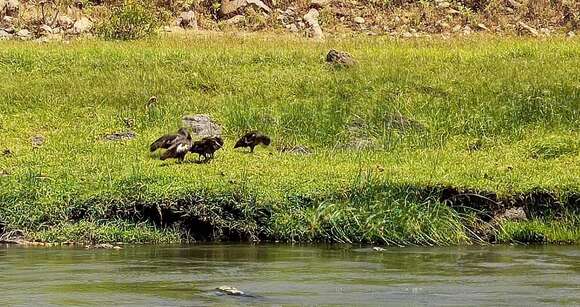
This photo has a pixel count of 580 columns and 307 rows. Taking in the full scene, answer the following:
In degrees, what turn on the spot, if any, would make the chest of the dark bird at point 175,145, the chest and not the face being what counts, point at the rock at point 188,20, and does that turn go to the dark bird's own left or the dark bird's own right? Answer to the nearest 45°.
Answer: approximately 90° to the dark bird's own left

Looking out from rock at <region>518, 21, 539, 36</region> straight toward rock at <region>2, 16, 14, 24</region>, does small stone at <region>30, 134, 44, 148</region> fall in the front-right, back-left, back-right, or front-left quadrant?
front-left

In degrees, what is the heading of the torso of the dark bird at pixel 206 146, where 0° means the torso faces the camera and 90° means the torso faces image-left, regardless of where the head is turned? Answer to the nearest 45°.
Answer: approximately 270°

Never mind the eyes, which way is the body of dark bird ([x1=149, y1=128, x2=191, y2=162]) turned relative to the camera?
to the viewer's right

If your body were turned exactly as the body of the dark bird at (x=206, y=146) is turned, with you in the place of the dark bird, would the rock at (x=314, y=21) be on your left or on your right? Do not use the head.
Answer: on your left

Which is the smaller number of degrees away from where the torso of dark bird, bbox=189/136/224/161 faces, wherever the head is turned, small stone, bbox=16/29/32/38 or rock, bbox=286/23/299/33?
the rock

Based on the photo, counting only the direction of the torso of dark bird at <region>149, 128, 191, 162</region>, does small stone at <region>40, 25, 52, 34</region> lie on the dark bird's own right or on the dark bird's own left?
on the dark bird's own left

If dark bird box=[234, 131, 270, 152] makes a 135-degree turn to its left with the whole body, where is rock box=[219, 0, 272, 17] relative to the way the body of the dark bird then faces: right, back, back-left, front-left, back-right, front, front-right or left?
front-right

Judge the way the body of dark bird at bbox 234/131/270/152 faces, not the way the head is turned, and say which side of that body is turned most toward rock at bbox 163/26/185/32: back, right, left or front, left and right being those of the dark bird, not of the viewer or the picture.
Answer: left

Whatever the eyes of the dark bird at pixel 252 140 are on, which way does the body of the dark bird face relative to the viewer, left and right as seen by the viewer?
facing to the right of the viewer

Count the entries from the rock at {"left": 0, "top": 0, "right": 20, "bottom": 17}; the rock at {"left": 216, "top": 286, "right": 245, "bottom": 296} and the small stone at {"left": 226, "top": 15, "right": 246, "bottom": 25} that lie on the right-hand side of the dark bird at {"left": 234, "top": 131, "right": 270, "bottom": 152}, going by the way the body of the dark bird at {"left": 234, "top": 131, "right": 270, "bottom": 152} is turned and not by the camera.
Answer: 1

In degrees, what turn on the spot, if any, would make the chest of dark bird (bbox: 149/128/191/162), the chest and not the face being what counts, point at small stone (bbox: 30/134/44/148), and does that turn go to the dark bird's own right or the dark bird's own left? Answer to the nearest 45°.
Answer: approximately 135° to the dark bird's own left
